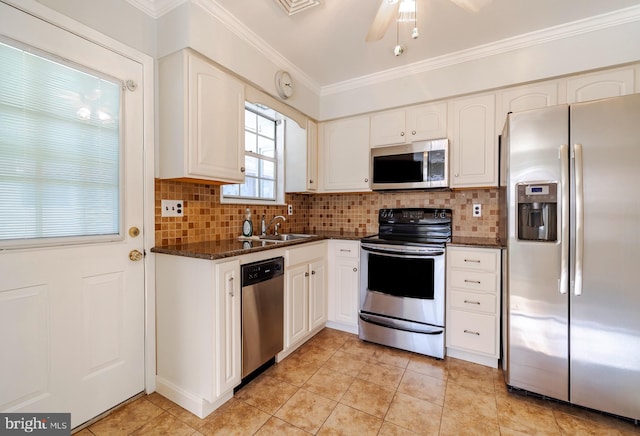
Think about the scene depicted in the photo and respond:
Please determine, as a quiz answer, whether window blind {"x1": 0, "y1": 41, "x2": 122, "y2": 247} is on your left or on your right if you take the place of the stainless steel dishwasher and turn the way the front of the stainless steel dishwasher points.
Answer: on your right

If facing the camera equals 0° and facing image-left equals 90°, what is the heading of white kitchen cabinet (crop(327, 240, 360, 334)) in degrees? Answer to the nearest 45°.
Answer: approximately 45°

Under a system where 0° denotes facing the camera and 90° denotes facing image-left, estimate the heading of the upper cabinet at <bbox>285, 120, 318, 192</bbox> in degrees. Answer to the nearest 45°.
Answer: approximately 315°

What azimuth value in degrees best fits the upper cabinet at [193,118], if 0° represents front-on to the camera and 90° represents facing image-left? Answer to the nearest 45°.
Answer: approximately 315°

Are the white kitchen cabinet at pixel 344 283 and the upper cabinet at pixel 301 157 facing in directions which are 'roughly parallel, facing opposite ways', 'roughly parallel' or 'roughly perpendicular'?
roughly perpendicular
